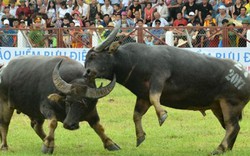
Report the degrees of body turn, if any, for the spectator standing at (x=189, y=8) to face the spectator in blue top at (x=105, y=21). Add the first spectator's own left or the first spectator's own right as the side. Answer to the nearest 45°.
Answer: approximately 90° to the first spectator's own right

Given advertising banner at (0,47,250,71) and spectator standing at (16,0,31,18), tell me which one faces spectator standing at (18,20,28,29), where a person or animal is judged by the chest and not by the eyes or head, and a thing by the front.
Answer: spectator standing at (16,0,31,18)

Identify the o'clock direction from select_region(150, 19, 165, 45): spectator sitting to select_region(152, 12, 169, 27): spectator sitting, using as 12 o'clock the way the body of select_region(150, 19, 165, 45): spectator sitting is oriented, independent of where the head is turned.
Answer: select_region(152, 12, 169, 27): spectator sitting is roughly at 6 o'clock from select_region(150, 19, 165, 45): spectator sitting.

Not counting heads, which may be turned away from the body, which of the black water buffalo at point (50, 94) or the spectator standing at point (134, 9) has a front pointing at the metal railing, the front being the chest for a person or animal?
the spectator standing

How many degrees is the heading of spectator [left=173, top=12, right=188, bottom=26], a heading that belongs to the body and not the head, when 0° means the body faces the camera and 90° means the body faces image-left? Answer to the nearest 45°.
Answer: approximately 0°

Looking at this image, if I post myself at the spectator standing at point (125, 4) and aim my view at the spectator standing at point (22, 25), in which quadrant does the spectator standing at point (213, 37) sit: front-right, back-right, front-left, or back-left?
back-left

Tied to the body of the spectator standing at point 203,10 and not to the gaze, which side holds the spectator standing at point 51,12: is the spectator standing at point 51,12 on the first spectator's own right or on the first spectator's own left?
on the first spectator's own right

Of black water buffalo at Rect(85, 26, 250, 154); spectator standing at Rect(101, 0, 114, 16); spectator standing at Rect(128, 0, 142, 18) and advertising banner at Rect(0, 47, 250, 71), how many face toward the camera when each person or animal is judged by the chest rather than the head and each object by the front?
3

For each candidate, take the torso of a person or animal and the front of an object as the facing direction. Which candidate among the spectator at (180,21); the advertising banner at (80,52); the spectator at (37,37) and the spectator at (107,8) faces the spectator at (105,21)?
the spectator at (107,8)

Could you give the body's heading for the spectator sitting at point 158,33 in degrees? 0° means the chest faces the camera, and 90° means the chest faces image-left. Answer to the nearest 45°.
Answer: approximately 0°
